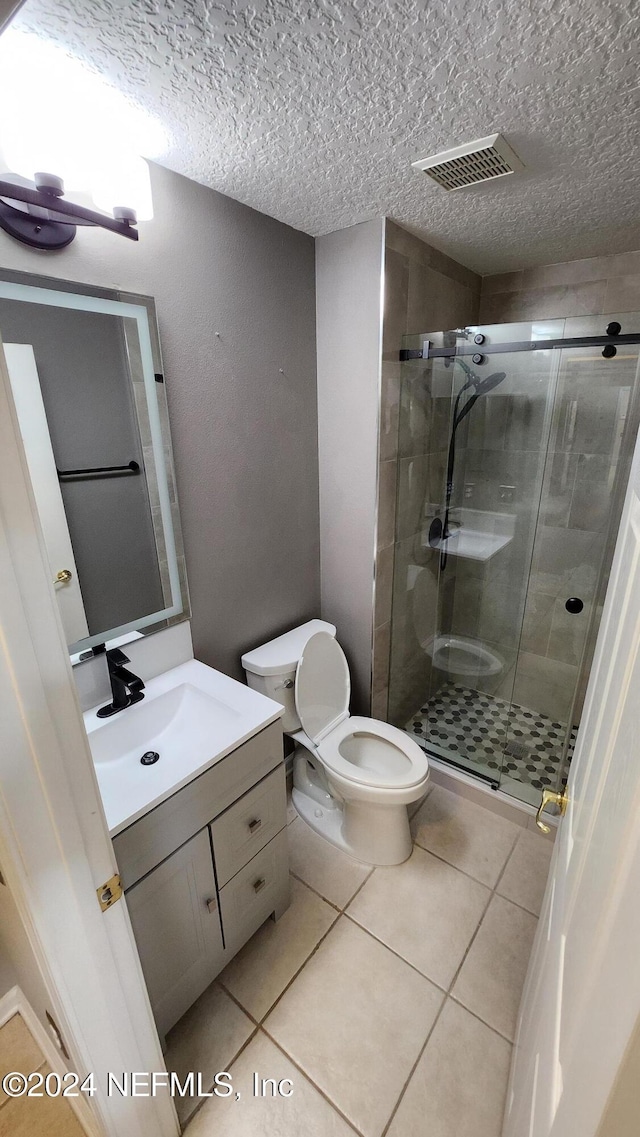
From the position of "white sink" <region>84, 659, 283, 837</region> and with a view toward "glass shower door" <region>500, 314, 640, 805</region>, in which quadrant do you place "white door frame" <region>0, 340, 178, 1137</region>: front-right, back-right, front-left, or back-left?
back-right

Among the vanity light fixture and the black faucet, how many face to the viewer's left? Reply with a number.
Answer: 0

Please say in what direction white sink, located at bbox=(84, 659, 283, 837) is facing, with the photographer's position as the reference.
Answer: facing the viewer and to the right of the viewer

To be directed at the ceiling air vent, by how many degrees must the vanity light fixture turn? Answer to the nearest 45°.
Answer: approximately 45° to its left

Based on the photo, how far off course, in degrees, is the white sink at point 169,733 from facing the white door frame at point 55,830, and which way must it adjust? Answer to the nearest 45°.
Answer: approximately 45° to its right

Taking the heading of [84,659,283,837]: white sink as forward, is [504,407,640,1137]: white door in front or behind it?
in front

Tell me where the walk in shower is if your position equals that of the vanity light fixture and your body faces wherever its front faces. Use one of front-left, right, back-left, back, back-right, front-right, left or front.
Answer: front-left

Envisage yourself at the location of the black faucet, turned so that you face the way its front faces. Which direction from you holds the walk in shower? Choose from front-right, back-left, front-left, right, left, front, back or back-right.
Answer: front-left
